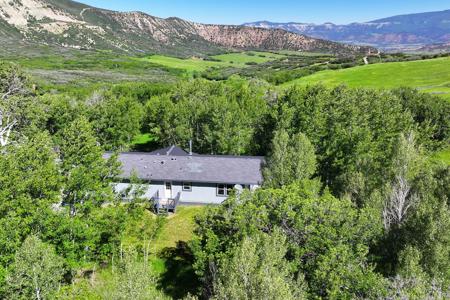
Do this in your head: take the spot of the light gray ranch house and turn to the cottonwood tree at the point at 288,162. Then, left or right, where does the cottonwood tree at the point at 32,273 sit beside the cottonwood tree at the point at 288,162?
right

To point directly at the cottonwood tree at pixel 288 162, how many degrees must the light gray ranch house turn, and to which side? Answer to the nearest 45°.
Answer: approximately 45° to its left

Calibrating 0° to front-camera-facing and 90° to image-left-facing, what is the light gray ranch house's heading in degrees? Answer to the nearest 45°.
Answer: approximately 0°

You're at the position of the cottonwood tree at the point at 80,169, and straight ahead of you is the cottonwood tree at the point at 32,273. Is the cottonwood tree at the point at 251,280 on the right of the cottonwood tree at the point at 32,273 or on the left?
left

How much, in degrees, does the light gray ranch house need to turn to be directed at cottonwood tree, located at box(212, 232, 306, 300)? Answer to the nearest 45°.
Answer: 0° — it already faces it

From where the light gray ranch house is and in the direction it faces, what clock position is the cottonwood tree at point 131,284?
The cottonwood tree is roughly at 12 o'clock from the light gray ranch house.

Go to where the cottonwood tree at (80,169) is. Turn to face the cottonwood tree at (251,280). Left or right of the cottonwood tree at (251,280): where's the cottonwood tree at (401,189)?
left

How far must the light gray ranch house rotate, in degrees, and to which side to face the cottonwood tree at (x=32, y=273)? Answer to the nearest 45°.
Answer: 0° — it already faces it
